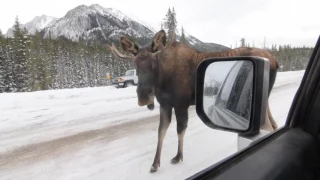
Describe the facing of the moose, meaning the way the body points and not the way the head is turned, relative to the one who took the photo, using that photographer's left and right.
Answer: facing the viewer and to the left of the viewer

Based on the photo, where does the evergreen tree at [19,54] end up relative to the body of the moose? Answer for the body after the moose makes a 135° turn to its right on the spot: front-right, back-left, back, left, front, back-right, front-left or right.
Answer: front-left

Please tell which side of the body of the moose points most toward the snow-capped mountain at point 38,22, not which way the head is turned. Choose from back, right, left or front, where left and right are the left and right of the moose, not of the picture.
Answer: right

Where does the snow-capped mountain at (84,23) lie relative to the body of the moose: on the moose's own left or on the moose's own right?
on the moose's own right
